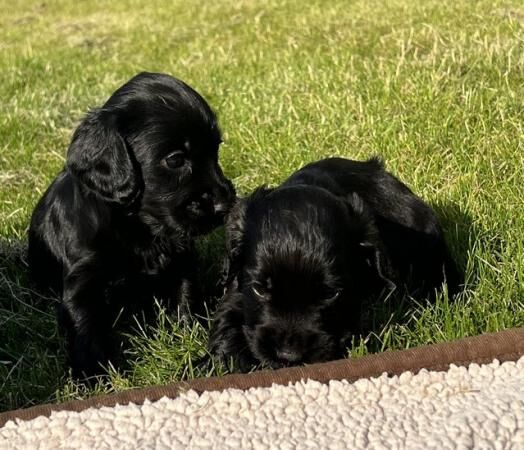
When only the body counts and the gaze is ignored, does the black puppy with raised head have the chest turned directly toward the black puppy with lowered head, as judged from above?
no

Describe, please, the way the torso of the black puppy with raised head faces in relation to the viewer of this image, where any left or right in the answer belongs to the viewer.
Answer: facing the viewer and to the right of the viewer

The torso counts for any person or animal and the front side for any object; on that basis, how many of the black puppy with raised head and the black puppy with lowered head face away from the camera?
0

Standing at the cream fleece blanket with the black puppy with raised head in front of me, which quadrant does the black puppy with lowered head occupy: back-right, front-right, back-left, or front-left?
front-right

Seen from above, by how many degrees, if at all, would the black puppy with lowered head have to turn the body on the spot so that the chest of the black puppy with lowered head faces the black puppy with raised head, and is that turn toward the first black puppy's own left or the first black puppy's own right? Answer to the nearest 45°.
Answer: approximately 90° to the first black puppy's own right

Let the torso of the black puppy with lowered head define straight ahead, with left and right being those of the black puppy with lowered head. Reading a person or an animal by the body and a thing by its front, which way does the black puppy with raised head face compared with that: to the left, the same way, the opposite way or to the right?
to the left

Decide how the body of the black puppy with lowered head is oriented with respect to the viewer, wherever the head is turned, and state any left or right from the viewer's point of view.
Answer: facing the viewer and to the left of the viewer
